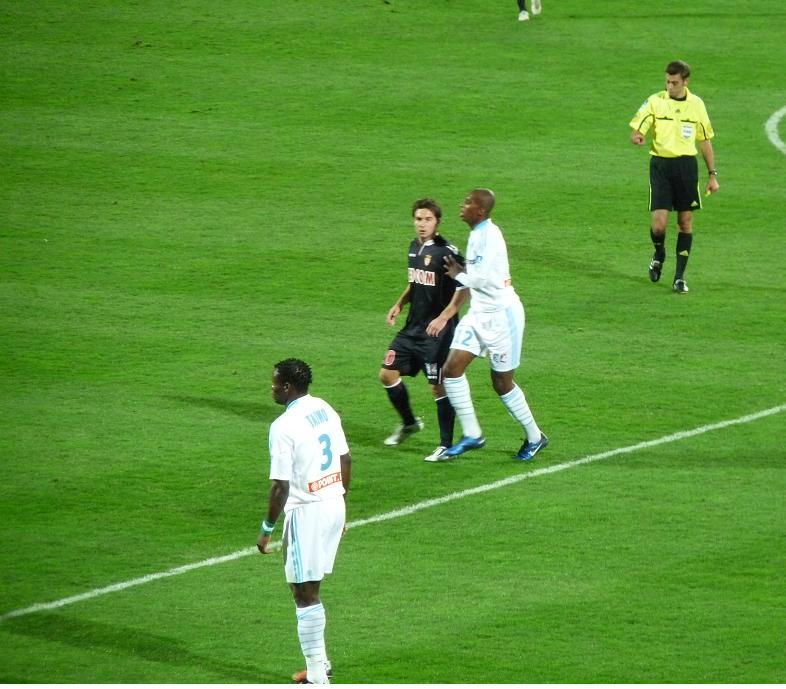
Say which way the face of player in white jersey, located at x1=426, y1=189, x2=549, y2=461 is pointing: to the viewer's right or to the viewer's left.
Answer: to the viewer's left

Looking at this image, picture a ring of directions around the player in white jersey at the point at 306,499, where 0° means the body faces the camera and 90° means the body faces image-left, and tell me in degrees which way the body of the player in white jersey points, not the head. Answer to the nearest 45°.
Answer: approximately 135°

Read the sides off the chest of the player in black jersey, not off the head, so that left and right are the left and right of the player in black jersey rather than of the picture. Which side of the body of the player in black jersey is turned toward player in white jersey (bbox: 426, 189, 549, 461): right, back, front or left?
left

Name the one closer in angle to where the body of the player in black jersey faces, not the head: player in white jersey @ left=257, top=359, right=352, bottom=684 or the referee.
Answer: the player in white jersey

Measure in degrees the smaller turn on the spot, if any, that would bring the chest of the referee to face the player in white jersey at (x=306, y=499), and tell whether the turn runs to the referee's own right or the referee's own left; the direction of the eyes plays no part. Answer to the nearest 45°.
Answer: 0° — they already face them

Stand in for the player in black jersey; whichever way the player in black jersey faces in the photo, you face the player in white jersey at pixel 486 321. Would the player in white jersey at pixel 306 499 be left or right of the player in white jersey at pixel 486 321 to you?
right

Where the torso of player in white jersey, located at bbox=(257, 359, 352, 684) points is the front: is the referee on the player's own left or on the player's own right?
on the player's own right

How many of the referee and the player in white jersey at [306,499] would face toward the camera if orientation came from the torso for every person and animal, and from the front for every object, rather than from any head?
1
